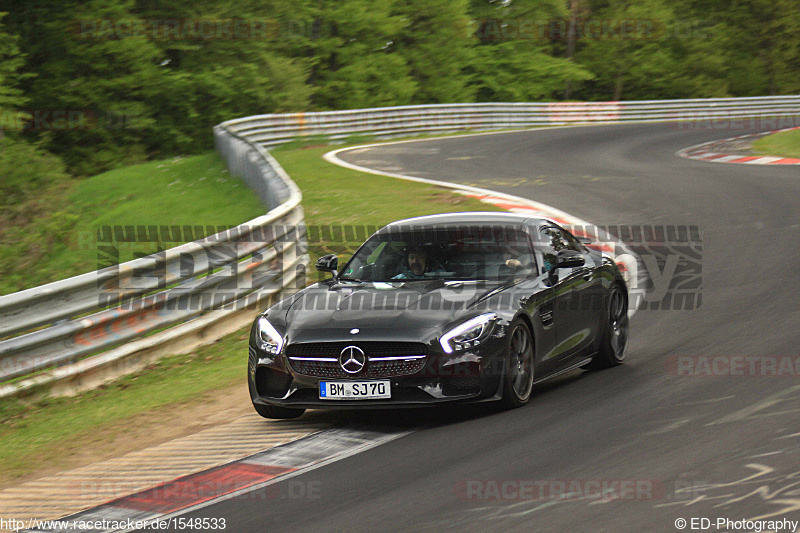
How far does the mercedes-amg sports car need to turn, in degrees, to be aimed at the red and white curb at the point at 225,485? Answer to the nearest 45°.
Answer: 0° — it already faces it

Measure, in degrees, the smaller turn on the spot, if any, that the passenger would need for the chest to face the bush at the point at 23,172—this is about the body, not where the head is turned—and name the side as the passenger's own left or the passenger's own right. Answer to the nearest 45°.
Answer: approximately 90° to the passenger's own right

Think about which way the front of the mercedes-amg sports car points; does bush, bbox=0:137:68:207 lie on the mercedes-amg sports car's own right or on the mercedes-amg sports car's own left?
on the mercedes-amg sports car's own right

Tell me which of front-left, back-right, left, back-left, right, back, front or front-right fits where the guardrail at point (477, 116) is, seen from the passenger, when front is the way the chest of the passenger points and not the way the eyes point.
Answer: back-right

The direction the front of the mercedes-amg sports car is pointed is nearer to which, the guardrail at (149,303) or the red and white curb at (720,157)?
the guardrail

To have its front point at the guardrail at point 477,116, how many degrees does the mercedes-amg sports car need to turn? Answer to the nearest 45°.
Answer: approximately 135° to its right

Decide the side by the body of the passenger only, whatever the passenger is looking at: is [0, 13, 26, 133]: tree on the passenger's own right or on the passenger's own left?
on the passenger's own right

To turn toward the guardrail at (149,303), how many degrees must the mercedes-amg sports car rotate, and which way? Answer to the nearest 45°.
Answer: approximately 90° to its right

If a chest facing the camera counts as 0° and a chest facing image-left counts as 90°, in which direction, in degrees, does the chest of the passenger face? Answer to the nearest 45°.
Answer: approximately 45°
